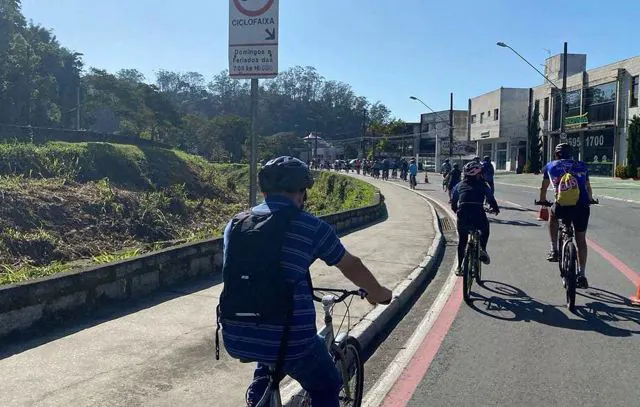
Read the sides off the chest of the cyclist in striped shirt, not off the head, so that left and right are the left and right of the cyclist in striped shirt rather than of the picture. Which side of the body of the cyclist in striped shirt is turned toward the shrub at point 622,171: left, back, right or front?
front

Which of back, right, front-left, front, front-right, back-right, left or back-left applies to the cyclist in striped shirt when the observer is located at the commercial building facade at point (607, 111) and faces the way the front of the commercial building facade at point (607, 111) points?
front-left

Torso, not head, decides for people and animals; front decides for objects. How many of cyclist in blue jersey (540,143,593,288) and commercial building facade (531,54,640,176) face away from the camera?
1

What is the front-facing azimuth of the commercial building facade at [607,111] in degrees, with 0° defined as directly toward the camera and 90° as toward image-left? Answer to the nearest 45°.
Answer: approximately 45°

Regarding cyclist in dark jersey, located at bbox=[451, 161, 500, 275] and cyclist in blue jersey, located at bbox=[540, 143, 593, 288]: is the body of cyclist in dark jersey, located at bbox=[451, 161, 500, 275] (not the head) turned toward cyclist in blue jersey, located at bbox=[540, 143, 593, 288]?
no

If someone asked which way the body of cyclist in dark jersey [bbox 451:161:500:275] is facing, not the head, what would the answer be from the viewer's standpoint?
away from the camera

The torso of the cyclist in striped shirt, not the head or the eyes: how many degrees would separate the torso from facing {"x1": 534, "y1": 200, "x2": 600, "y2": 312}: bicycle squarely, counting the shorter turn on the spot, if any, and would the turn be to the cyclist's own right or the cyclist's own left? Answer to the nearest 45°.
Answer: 0° — they already face it

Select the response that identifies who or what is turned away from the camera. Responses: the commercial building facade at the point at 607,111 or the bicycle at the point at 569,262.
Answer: the bicycle

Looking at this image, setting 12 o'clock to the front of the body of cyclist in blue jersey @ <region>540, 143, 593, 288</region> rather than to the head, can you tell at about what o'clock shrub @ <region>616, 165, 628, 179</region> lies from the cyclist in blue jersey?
The shrub is roughly at 12 o'clock from the cyclist in blue jersey.

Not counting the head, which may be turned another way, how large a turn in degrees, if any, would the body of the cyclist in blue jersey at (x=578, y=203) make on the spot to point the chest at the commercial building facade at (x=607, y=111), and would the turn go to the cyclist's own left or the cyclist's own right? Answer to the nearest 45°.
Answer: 0° — they already face it

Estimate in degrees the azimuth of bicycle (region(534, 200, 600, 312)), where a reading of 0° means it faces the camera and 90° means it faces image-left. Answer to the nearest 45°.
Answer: approximately 180°

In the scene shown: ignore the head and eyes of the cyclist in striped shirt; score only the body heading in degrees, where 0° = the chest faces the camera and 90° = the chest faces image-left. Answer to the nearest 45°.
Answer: approximately 225°

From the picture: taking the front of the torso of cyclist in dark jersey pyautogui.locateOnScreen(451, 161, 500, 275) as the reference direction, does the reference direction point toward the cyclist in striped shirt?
no

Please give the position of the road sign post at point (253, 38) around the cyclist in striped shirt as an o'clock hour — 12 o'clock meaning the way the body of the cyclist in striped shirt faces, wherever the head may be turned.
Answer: The road sign post is roughly at 10 o'clock from the cyclist in striped shirt.

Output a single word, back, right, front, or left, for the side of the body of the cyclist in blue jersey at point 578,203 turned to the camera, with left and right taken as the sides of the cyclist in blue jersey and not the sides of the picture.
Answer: back

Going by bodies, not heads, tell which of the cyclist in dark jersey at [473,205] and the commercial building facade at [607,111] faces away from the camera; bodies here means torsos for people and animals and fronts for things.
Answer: the cyclist in dark jersey
